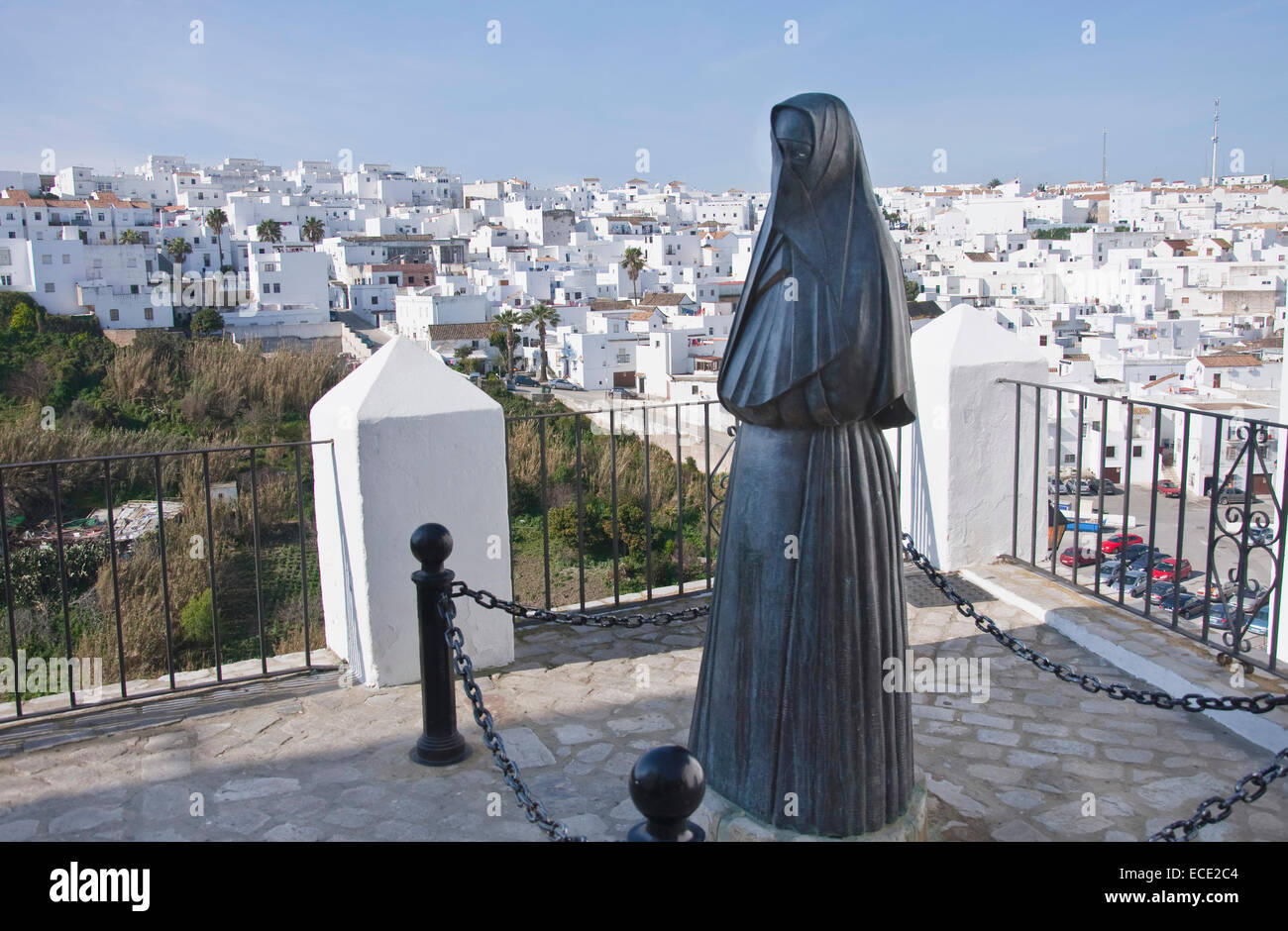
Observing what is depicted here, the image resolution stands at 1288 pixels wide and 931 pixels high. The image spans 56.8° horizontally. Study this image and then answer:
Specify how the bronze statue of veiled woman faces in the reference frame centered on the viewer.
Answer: facing the viewer and to the left of the viewer

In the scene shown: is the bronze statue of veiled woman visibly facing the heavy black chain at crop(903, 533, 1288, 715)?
no

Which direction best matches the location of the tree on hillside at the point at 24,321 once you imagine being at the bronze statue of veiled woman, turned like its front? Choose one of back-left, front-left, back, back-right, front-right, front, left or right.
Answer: right

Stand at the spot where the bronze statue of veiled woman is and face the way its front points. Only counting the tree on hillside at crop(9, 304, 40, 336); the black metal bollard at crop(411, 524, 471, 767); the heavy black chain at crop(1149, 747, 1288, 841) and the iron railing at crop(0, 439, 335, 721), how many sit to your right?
3

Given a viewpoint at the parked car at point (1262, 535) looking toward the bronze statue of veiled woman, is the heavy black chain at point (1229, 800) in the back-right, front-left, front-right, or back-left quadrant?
front-left

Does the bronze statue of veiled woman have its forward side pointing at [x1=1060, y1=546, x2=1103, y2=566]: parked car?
no

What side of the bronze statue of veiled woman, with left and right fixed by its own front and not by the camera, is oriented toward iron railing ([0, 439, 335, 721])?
right

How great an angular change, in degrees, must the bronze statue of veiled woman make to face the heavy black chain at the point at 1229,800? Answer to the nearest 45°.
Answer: approximately 135° to its left

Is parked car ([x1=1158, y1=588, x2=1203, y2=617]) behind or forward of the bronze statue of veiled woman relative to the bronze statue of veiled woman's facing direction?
behind

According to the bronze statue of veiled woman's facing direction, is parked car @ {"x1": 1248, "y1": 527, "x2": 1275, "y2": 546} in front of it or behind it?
behind

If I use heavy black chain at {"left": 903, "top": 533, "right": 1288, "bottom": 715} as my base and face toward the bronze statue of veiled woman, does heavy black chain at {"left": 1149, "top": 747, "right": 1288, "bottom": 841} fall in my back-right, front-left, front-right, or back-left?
front-left

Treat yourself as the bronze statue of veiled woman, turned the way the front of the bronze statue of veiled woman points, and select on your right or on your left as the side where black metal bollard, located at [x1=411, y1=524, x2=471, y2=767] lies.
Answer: on your right

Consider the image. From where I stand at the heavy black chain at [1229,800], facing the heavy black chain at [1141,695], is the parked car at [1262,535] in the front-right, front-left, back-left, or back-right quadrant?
front-right
